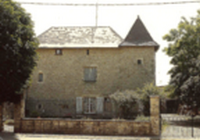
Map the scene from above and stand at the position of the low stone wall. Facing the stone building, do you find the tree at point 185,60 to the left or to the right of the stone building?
right

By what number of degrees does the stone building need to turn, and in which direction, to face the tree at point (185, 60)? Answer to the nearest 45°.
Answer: approximately 90° to its left

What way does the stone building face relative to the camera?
toward the camera

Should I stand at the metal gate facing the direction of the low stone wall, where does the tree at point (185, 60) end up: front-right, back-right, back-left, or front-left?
back-right

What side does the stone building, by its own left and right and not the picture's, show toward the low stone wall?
front

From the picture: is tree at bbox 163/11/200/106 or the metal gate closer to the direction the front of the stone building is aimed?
the metal gate

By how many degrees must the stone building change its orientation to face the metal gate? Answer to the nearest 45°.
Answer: approximately 45° to its left
